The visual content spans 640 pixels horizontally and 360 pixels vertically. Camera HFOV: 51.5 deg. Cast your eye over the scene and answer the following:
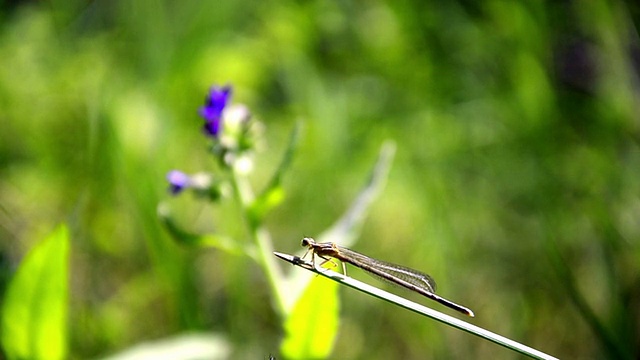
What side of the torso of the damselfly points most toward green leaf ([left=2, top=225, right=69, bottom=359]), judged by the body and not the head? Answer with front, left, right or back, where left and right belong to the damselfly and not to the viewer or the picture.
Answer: front

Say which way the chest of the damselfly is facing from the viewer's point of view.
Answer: to the viewer's left
